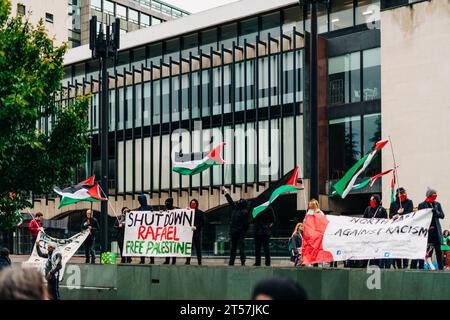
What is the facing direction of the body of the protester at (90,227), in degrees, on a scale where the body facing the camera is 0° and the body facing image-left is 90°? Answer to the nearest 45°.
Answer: approximately 0°

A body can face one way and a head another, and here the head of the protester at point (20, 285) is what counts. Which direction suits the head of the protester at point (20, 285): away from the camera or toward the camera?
away from the camera

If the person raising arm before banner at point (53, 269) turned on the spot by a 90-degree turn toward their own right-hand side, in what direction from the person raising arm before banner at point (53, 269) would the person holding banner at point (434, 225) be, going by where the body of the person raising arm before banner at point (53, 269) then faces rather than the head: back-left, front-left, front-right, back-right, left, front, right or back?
back

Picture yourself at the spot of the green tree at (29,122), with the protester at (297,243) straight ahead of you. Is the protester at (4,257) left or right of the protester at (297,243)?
right

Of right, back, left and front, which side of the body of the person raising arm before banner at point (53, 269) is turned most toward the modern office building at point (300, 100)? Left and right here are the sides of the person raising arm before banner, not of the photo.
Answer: back

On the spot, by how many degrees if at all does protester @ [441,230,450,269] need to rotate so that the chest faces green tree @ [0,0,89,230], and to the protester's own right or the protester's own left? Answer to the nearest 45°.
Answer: approximately 45° to the protester's own right

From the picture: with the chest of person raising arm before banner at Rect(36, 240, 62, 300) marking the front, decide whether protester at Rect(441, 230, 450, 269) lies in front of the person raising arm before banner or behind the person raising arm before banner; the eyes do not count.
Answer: behind

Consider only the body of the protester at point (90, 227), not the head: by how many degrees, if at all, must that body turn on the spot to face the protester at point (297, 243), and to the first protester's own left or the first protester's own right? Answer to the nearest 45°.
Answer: approximately 90° to the first protester's own left

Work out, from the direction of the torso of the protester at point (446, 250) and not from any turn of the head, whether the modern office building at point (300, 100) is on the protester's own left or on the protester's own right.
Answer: on the protester's own right

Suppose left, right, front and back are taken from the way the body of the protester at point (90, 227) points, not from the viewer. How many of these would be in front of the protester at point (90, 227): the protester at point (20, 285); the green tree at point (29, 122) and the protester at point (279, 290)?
2

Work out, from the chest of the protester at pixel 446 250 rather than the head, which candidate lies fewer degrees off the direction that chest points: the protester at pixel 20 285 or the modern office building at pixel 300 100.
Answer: the protester

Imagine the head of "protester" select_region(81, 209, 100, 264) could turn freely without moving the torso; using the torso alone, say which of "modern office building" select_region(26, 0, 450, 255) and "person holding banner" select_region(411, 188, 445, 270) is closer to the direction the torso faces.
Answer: the person holding banner

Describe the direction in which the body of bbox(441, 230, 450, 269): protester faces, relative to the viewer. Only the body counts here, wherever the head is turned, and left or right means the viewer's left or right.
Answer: facing the viewer and to the left of the viewer
